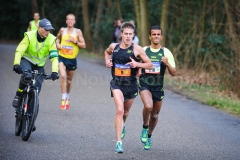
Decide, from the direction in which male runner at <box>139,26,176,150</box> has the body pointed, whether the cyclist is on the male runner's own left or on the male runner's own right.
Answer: on the male runner's own right

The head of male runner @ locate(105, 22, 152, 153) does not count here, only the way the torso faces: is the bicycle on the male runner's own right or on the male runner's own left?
on the male runner's own right

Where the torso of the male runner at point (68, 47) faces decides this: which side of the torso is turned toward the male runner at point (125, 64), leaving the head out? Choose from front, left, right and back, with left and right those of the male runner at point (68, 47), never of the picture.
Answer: front

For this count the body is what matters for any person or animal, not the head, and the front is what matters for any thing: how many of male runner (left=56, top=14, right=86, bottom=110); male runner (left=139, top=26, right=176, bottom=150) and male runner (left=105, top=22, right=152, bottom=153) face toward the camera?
3

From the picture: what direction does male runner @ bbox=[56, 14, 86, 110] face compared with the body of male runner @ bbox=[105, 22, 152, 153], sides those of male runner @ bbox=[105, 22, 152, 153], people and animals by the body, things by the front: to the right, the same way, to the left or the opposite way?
the same way

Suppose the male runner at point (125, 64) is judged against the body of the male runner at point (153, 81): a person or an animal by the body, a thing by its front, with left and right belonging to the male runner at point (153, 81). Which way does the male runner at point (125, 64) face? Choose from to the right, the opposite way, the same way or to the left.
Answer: the same way

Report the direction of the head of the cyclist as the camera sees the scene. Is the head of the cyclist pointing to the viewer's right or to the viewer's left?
to the viewer's right

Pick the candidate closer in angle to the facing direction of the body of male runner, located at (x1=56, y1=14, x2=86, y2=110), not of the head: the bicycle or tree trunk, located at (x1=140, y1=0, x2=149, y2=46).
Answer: the bicycle

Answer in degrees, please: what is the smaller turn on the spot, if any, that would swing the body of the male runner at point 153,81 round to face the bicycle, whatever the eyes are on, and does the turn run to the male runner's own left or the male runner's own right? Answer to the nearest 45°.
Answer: approximately 90° to the male runner's own right

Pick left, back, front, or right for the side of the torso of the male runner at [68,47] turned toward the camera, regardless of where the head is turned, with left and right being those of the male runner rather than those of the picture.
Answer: front

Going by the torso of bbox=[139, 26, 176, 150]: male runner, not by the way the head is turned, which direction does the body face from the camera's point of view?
toward the camera

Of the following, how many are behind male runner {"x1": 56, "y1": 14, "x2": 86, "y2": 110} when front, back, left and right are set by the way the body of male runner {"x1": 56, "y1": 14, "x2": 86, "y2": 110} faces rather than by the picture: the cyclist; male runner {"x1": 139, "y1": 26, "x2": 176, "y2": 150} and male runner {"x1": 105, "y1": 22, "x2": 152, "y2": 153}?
0

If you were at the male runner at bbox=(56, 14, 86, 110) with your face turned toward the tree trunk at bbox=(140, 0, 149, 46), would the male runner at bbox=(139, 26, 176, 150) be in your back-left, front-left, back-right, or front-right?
back-right

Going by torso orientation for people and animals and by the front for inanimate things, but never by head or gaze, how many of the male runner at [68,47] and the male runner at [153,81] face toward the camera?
2

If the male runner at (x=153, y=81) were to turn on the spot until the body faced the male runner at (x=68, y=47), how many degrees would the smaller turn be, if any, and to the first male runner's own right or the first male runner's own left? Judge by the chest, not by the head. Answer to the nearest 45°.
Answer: approximately 135° to the first male runner's own right

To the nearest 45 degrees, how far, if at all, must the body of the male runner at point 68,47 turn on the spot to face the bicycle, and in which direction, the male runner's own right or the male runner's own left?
0° — they already face it

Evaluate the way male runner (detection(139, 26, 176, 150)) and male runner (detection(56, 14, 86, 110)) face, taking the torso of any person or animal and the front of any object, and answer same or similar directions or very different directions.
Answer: same or similar directions

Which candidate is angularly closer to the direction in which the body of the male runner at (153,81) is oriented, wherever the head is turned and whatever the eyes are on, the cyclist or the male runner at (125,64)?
the male runner

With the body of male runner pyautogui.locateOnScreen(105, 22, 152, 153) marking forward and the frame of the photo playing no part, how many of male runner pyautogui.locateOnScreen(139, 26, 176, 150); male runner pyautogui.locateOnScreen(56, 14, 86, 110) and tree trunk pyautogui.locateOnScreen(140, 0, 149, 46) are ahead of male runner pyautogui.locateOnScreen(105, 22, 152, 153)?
0

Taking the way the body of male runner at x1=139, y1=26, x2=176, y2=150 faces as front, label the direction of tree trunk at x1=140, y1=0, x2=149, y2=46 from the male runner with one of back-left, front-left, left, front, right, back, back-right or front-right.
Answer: back

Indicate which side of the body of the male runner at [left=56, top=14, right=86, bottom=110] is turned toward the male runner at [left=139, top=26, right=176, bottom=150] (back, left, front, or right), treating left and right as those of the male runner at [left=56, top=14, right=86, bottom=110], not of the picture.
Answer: front

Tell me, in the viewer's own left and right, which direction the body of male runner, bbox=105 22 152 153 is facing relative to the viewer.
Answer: facing the viewer
